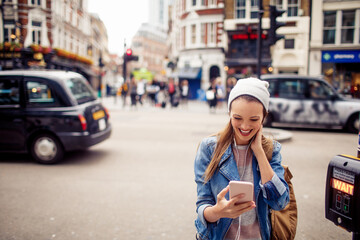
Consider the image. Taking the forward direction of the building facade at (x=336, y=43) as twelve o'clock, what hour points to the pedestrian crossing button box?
The pedestrian crossing button box is roughly at 12 o'clock from the building facade.

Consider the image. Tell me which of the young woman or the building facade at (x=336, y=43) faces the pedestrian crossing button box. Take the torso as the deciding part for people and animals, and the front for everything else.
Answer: the building facade

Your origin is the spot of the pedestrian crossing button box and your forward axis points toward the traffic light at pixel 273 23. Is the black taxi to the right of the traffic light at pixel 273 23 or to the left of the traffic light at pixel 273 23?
left

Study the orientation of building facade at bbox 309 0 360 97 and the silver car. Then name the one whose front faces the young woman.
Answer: the building facade

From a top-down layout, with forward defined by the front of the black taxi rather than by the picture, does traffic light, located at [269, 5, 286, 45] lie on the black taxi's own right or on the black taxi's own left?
on the black taxi's own right

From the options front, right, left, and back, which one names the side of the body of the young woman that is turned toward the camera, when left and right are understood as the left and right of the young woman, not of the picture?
front

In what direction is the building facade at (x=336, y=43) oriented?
toward the camera

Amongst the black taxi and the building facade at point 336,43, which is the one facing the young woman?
the building facade
